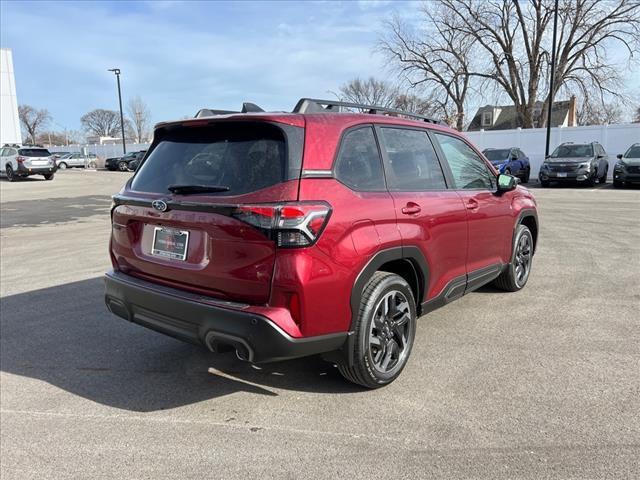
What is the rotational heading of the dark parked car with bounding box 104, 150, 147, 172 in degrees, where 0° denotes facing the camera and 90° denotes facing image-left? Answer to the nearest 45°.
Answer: approximately 45°

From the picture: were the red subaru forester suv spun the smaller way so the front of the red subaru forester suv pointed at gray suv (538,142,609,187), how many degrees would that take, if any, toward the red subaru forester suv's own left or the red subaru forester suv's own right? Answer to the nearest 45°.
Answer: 0° — it already faces it

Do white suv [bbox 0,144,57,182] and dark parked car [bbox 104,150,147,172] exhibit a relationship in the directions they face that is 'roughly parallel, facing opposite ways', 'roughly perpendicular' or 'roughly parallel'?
roughly perpendicular

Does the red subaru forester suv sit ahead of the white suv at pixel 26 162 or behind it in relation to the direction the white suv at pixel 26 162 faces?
behind

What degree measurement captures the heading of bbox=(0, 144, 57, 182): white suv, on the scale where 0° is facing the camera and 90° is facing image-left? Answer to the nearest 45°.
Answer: approximately 135°

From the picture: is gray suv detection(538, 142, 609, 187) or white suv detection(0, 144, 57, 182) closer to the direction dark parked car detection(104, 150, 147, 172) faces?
the white suv

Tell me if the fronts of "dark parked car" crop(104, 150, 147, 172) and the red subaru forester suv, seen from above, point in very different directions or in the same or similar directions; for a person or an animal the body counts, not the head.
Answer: very different directions

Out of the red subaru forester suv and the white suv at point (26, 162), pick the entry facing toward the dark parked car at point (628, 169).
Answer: the red subaru forester suv

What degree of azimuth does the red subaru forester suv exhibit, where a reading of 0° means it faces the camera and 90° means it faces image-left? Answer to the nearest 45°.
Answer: approximately 225°

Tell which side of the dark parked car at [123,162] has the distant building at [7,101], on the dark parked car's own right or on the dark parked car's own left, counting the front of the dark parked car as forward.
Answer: on the dark parked car's own right
